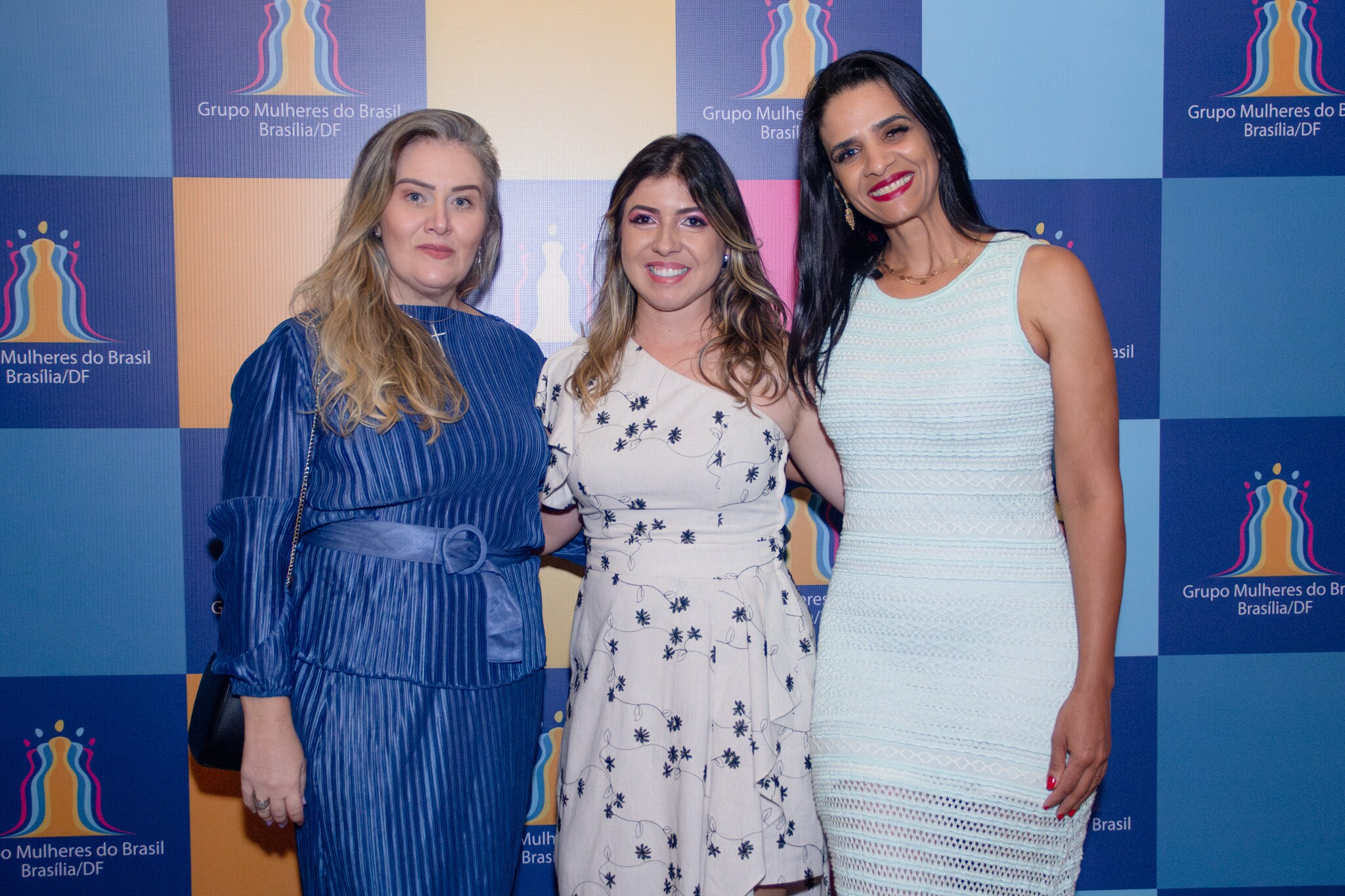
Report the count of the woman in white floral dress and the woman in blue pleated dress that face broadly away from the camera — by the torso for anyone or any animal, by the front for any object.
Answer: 0

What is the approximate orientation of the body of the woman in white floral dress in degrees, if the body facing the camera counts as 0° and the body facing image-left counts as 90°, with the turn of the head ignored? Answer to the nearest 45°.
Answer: approximately 0°

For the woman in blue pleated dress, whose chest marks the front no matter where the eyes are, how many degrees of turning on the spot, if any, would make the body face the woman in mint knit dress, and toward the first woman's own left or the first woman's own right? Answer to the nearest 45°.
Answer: approximately 45° to the first woman's own left

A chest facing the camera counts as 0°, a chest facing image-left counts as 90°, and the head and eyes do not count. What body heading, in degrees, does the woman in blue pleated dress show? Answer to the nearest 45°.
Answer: approximately 315°
